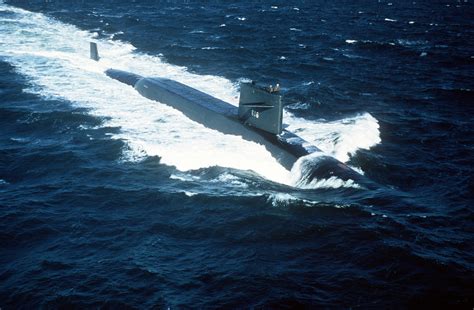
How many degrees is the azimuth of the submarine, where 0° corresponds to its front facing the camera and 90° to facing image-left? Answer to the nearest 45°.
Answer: approximately 315°
